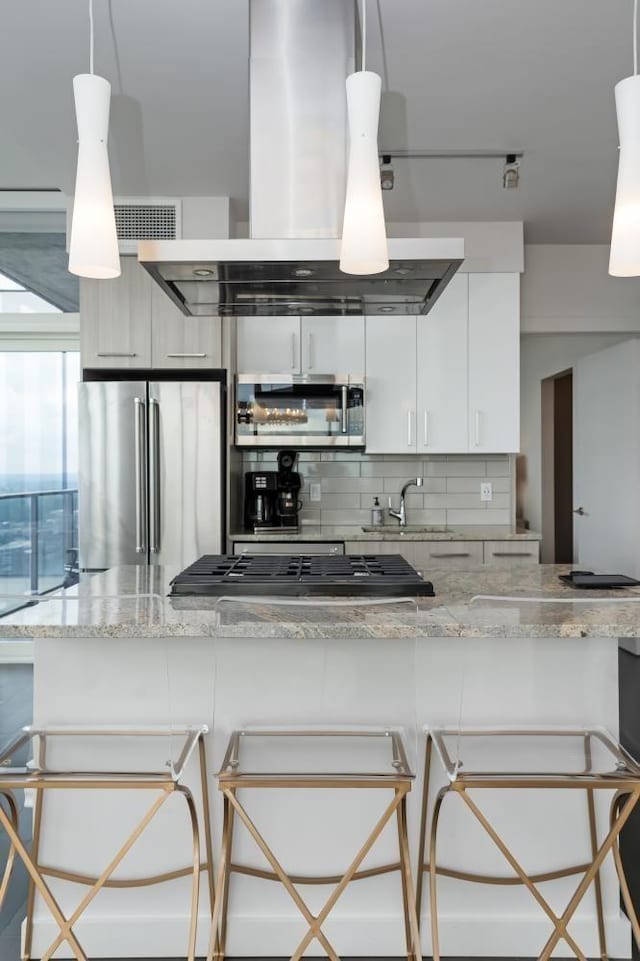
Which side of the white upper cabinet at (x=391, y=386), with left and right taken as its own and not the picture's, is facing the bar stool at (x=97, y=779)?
front

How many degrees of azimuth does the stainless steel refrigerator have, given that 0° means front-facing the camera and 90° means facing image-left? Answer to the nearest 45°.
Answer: approximately 0°

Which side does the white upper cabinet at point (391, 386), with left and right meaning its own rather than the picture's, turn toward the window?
right

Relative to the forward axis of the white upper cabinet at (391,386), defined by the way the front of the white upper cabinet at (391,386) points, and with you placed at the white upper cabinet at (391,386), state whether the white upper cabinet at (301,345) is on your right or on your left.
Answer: on your right

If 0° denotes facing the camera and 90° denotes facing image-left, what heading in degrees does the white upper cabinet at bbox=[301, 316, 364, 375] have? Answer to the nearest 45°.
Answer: approximately 0°

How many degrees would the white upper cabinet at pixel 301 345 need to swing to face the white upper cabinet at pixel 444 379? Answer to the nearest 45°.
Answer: approximately 90° to its left

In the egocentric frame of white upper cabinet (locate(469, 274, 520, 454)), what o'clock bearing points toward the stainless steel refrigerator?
The stainless steel refrigerator is roughly at 2 o'clock from the white upper cabinet.

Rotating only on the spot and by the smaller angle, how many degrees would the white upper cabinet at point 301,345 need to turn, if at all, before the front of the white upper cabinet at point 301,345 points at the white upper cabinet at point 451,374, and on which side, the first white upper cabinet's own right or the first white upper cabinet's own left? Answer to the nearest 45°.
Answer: approximately 90° to the first white upper cabinet's own left

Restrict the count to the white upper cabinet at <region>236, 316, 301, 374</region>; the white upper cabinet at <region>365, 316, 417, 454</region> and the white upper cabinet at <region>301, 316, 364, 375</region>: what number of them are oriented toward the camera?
3

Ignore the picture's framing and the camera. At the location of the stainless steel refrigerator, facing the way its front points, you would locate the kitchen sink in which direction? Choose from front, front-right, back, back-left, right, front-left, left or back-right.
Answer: left
